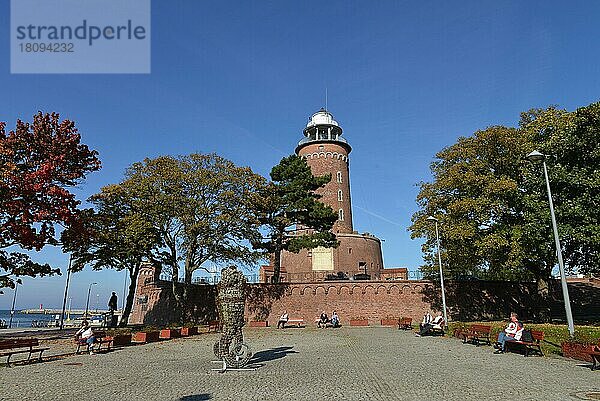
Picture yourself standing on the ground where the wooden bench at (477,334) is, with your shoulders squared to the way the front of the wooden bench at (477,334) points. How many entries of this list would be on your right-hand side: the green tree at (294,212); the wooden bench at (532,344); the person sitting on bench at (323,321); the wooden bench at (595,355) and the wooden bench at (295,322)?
3

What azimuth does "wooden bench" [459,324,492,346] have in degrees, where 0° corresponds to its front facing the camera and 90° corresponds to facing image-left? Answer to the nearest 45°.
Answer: approximately 45°

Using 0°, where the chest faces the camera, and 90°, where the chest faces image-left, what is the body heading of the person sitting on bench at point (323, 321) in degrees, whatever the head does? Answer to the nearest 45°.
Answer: approximately 0°

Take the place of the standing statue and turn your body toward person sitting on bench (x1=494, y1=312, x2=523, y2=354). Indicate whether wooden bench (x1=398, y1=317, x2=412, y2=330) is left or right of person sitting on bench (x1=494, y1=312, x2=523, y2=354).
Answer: left

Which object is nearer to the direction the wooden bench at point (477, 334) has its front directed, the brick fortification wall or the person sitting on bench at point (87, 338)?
the person sitting on bench

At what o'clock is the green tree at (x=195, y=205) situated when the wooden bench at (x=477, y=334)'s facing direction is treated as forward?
The green tree is roughly at 2 o'clock from the wooden bench.

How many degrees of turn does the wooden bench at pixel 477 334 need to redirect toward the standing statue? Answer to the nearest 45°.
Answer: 0° — it already faces it

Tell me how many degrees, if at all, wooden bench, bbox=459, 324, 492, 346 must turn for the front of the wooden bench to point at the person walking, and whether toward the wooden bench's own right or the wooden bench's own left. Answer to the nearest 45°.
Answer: approximately 45° to the wooden bench's own right

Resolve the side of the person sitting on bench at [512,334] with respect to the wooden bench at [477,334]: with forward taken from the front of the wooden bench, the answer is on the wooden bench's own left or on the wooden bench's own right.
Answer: on the wooden bench's own left
